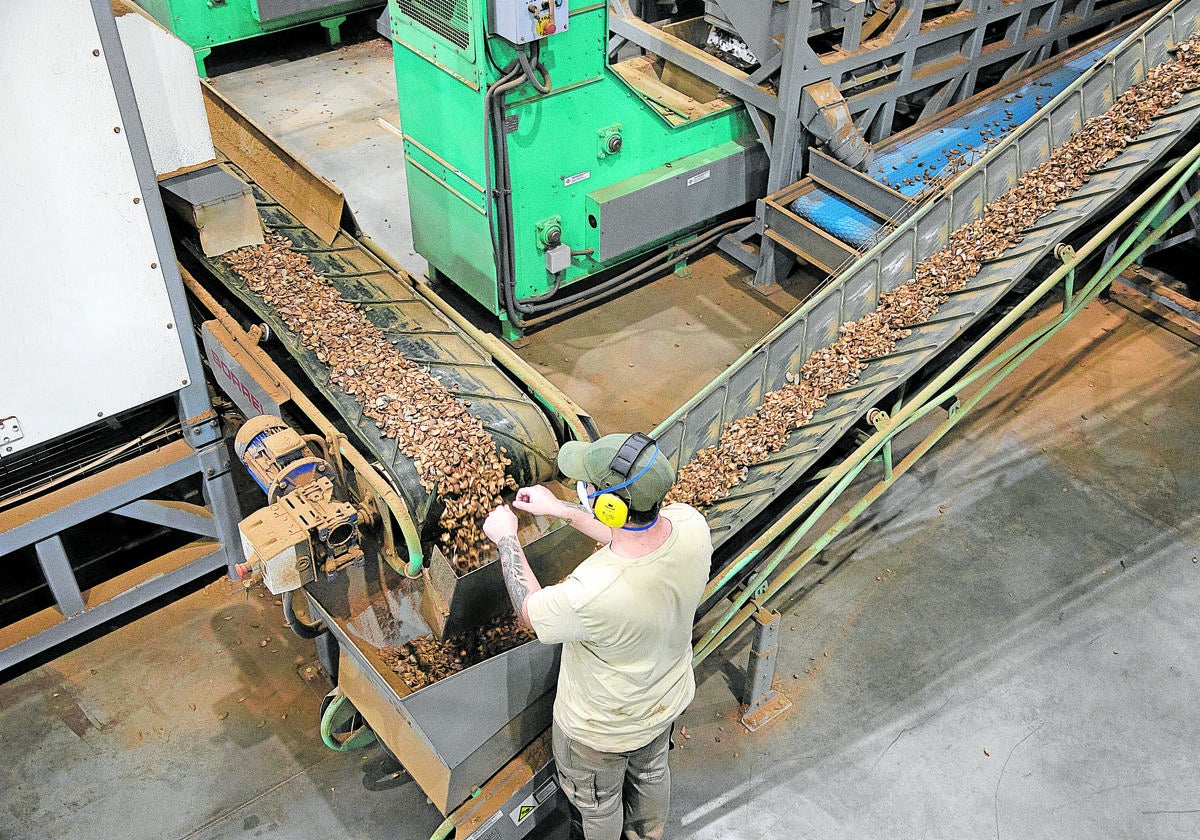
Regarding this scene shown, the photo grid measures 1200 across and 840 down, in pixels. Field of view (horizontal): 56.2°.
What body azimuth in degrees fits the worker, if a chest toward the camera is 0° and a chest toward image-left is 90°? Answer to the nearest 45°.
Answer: approximately 135°

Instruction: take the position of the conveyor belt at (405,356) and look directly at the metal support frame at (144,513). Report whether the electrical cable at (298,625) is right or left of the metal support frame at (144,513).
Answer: left

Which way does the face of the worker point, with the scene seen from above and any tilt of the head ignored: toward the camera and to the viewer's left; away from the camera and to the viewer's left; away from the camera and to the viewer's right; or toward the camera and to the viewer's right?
away from the camera and to the viewer's left

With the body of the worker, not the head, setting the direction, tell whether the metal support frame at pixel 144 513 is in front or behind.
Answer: in front

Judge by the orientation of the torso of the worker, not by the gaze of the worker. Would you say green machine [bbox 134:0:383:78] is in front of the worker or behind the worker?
in front

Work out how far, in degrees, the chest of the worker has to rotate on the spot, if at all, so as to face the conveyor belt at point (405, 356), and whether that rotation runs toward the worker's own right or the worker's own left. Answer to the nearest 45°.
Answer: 0° — they already face it

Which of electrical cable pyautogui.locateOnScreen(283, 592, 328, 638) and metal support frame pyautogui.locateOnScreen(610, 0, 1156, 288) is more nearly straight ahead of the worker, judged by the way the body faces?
the electrical cable
